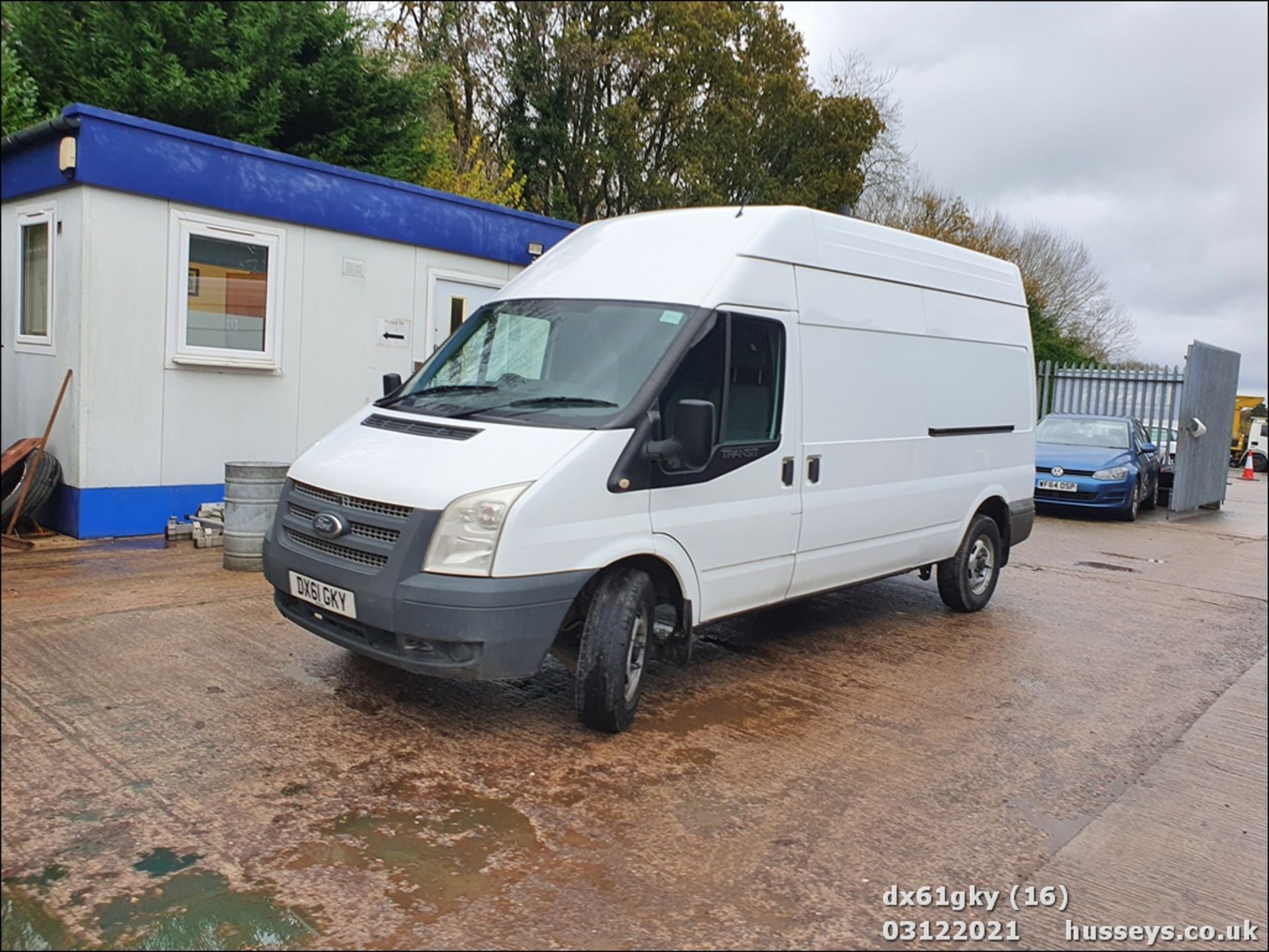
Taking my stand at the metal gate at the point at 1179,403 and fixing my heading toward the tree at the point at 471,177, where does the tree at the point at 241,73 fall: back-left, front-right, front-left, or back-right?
front-left

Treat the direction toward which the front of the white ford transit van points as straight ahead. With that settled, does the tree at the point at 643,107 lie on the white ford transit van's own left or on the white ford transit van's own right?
on the white ford transit van's own right

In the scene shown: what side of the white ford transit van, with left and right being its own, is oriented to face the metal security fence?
back

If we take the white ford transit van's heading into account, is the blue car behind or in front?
behind

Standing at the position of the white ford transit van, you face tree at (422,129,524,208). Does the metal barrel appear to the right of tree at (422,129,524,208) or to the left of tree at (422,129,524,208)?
left

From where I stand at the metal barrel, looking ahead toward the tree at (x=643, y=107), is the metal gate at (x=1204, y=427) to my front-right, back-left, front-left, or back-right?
front-right

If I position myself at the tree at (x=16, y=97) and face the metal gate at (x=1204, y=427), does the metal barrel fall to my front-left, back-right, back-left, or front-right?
front-right

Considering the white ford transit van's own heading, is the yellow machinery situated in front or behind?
behind

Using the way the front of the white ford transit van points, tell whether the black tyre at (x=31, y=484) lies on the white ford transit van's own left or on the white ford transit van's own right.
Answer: on the white ford transit van's own right

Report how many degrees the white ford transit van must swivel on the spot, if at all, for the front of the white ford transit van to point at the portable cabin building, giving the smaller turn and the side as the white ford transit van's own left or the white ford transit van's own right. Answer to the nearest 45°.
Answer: approximately 90° to the white ford transit van's own right

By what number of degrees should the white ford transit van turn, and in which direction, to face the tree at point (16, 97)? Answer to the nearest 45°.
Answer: approximately 90° to its right

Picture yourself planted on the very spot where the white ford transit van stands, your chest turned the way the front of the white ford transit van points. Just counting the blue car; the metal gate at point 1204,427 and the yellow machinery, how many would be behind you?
3

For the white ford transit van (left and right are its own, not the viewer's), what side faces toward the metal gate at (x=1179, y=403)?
back

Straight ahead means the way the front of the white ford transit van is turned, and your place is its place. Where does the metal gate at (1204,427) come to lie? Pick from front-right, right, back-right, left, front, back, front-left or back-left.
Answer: back

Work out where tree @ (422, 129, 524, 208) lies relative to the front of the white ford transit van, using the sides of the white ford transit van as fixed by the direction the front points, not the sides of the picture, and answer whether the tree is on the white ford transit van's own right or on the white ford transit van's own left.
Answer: on the white ford transit van's own right

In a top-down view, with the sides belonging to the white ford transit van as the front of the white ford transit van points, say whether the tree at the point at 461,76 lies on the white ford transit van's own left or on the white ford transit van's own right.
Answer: on the white ford transit van's own right
